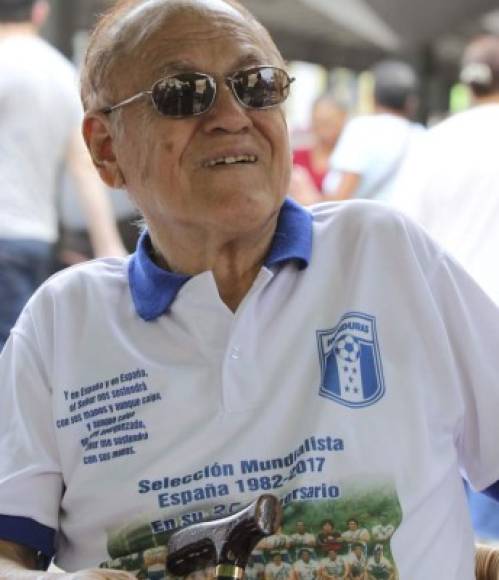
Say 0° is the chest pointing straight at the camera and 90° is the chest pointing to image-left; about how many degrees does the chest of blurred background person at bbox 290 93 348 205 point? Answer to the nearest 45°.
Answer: approximately 315°

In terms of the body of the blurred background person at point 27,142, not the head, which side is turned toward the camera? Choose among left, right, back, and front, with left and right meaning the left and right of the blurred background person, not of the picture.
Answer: back

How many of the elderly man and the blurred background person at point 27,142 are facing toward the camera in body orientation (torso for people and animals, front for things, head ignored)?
1

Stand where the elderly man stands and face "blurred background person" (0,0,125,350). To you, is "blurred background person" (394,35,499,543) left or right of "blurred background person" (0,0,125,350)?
right

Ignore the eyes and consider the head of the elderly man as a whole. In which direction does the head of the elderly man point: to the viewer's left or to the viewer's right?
to the viewer's right

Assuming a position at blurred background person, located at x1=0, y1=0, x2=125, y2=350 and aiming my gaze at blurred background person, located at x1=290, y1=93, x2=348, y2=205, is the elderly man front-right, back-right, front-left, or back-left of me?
back-right

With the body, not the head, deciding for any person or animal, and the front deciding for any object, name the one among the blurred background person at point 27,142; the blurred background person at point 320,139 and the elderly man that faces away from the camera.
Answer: the blurred background person at point 27,142
